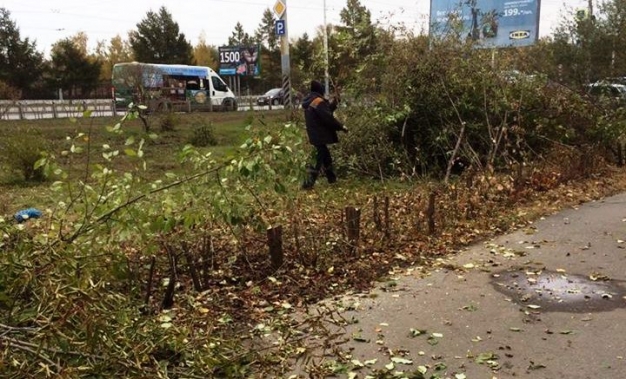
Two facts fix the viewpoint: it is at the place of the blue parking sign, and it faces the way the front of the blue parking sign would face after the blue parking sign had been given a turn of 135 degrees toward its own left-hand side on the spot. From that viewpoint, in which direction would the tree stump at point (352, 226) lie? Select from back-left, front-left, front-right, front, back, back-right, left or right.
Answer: back-right

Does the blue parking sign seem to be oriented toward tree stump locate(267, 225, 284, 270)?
yes

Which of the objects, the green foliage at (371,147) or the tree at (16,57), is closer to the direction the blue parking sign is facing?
the green foliage

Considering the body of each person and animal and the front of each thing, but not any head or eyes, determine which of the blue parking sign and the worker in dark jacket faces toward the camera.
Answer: the blue parking sign

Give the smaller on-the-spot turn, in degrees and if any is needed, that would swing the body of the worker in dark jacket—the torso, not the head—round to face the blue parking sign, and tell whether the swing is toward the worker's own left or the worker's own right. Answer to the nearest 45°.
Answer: approximately 90° to the worker's own left

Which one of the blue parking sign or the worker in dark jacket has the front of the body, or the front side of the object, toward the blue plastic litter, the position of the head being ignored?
the blue parking sign

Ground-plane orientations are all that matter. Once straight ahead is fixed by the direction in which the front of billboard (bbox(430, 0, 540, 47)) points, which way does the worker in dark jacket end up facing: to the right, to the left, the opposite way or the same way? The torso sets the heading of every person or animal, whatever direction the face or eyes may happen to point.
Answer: to the left

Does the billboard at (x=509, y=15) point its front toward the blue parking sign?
no

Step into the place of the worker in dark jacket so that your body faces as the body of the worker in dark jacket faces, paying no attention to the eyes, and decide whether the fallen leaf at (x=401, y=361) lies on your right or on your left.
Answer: on your right

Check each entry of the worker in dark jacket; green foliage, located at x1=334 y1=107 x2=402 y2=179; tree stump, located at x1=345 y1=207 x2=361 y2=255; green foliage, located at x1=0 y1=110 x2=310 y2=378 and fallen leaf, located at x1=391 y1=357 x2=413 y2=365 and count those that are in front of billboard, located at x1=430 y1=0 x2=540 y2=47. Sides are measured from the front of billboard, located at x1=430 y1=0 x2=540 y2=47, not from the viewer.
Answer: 5

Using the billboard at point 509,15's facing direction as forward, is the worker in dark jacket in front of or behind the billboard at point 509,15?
in front

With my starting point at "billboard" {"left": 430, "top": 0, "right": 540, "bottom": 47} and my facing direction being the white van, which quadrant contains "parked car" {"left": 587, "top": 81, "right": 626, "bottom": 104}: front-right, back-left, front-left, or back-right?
back-left

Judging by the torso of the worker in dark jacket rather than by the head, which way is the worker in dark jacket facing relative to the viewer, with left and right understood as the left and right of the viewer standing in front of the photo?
facing to the right of the viewer

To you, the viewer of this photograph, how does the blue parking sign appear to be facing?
facing the viewer

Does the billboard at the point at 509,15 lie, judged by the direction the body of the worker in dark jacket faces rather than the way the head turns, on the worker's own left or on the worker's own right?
on the worker's own left

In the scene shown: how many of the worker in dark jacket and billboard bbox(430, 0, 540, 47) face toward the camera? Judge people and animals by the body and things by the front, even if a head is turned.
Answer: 1

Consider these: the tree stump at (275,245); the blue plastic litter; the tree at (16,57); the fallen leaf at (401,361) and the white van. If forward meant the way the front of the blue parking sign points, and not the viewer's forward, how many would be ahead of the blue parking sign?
3

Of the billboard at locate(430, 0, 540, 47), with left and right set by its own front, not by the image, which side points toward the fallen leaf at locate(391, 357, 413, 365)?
front

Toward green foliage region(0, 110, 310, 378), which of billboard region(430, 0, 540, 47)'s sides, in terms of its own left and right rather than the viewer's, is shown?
front

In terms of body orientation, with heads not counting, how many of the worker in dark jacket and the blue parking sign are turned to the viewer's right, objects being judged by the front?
1
